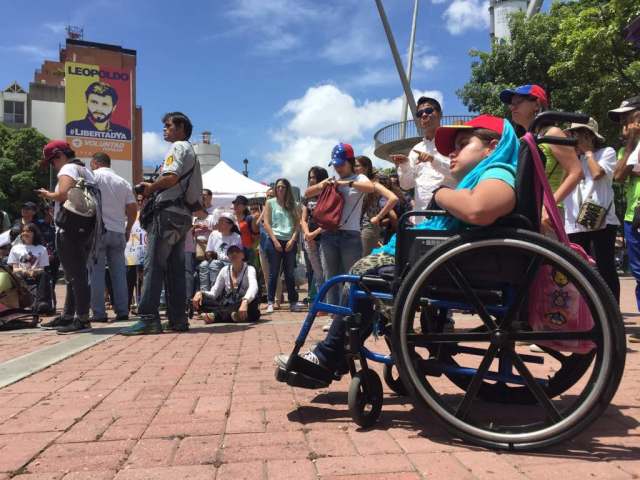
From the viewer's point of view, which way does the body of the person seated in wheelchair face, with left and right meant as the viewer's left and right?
facing to the left of the viewer

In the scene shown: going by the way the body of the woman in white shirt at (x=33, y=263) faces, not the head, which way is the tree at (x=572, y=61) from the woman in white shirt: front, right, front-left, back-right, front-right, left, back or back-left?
left

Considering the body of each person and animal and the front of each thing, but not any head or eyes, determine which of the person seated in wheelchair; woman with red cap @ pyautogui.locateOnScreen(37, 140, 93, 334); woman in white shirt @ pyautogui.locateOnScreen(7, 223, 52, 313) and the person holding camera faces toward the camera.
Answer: the woman in white shirt

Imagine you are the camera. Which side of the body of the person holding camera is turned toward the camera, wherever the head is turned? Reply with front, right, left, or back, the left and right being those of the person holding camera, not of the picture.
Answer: left

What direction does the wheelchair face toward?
to the viewer's left
